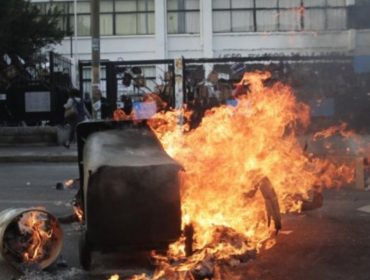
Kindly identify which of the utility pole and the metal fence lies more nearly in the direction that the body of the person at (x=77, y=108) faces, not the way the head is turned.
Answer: the metal fence

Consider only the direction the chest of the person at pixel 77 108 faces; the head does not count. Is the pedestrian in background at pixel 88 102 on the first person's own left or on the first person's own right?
on the first person's own right
